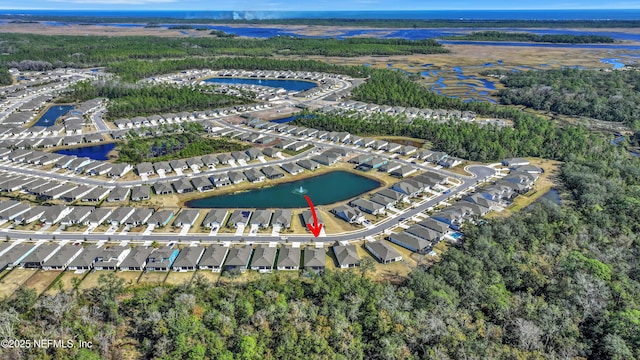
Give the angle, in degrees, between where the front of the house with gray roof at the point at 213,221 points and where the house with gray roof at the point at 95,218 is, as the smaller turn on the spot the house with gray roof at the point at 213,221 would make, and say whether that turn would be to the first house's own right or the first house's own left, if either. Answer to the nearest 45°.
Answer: approximately 90° to the first house's own right

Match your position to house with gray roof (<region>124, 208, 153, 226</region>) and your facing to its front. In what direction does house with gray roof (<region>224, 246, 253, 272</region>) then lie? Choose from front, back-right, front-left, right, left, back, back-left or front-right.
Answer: front-left

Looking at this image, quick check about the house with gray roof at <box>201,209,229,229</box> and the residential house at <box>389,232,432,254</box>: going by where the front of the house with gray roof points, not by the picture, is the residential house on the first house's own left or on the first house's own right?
on the first house's own left

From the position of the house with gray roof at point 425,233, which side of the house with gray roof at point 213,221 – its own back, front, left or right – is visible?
left

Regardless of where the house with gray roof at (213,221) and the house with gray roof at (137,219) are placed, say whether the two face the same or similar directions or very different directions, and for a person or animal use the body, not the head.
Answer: same or similar directions

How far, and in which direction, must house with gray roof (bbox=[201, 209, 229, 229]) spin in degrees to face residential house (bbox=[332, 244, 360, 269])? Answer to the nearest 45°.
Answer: approximately 45° to its left

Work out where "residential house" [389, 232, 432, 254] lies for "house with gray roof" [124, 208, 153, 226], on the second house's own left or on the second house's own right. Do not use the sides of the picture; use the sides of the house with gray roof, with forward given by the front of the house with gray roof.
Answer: on the second house's own left

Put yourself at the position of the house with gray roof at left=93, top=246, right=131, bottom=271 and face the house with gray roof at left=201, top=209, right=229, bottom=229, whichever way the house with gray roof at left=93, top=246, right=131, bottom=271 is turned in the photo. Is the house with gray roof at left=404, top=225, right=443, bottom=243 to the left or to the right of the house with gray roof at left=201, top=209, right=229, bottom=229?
right

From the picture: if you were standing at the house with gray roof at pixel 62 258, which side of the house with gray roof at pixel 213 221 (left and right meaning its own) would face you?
right

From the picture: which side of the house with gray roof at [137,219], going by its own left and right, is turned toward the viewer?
front

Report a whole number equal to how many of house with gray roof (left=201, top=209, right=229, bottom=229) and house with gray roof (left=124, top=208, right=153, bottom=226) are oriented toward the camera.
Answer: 2

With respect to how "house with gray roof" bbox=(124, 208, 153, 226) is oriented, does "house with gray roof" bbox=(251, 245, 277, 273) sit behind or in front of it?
in front

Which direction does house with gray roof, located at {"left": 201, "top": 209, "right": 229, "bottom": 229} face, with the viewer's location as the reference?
facing the viewer
